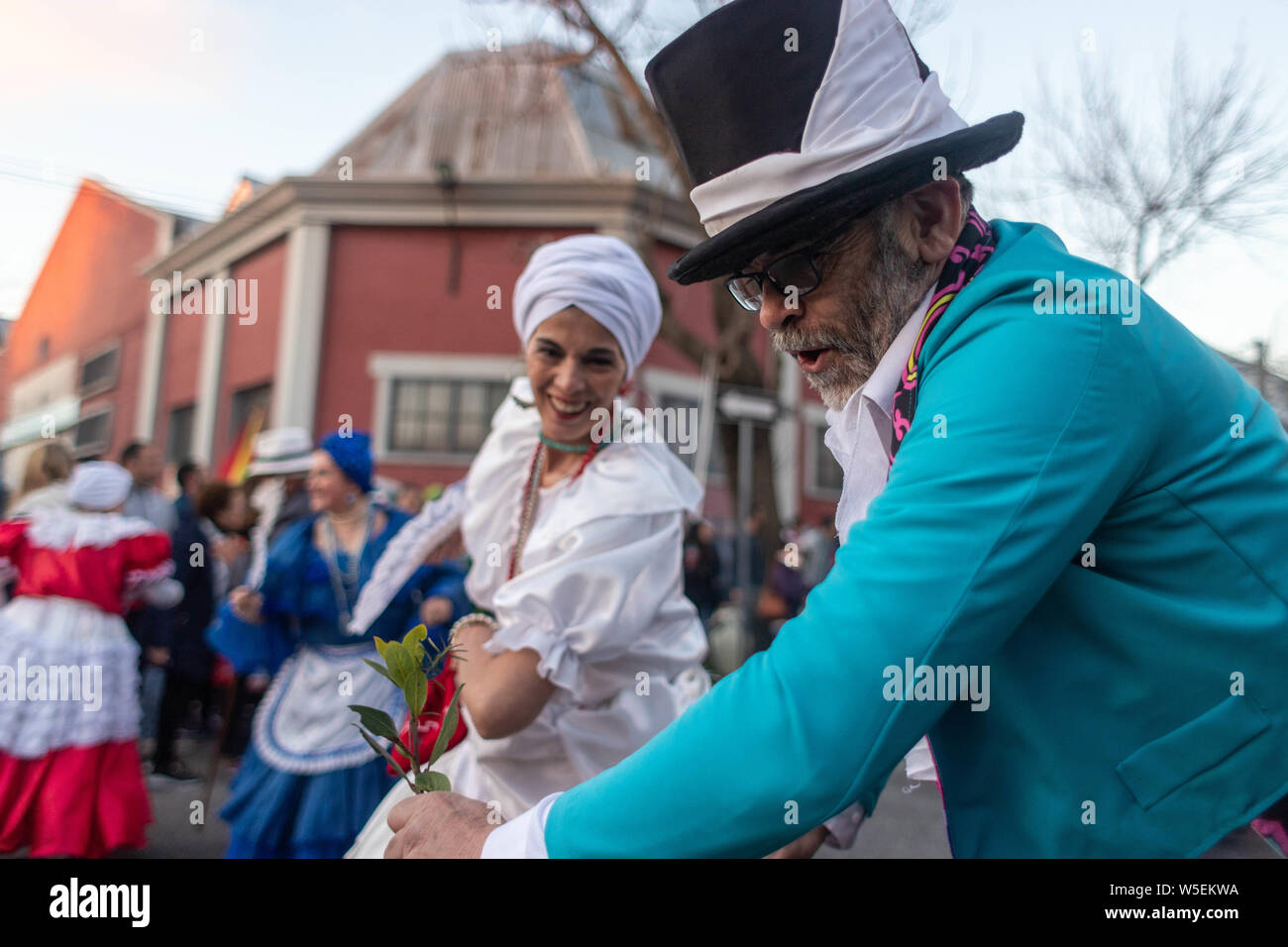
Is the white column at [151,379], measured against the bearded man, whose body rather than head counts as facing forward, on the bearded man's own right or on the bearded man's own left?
on the bearded man's own right

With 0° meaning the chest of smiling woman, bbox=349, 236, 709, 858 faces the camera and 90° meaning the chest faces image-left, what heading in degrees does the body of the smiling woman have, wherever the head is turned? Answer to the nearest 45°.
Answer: approximately 45°

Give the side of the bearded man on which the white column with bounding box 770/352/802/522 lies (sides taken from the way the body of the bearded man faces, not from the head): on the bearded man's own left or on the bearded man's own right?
on the bearded man's own right

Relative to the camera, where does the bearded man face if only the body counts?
to the viewer's left

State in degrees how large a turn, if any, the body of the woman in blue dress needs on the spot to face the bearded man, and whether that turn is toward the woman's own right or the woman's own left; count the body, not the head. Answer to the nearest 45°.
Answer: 0° — they already face them

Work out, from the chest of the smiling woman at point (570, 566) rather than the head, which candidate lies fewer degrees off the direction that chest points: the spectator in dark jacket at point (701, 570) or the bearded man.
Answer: the bearded man

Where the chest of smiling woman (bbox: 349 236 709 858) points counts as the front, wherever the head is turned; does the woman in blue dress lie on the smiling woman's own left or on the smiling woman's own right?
on the smiling woman's own right
